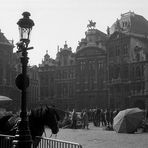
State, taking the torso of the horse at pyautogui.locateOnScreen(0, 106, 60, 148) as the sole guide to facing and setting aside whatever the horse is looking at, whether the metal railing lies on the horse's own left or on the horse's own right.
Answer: on the horse's own right

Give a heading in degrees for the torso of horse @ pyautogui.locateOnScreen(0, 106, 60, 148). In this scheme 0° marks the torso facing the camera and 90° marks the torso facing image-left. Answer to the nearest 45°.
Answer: approximately 270°
